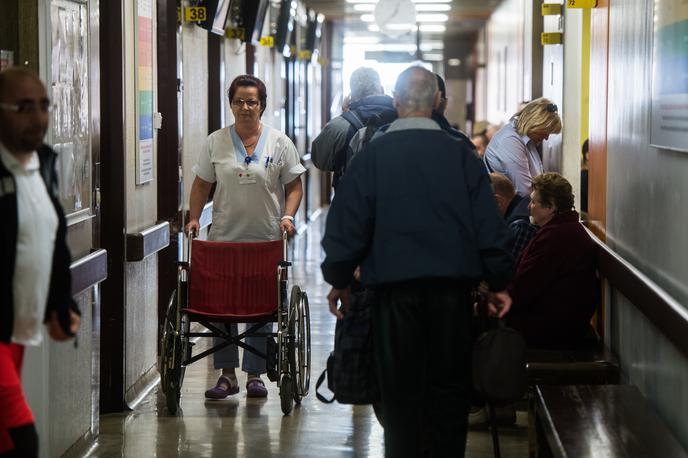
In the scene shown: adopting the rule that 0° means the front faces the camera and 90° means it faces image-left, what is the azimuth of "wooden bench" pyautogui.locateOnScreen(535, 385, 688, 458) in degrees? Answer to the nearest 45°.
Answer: approximately 90°

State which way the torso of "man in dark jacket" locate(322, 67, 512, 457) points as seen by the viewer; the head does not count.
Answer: away from the camera

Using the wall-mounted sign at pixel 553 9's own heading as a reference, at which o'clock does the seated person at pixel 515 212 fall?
The seated person is roughly at 12 o'clock from the wall-mounted sign.

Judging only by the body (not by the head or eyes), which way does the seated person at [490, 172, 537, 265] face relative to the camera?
to the viewer's left

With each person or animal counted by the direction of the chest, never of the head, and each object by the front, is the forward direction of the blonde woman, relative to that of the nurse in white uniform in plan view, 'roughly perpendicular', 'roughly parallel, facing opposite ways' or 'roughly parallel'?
roughly perpendicular

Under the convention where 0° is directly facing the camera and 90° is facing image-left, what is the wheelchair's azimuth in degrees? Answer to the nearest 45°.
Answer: approximately 0°

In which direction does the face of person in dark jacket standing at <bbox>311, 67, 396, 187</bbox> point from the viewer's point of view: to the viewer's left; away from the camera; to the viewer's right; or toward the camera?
away from the camera
